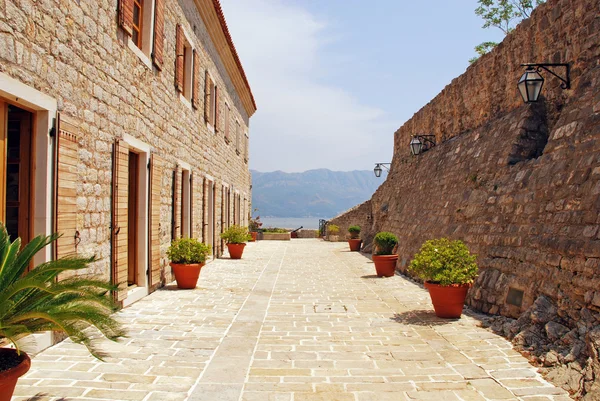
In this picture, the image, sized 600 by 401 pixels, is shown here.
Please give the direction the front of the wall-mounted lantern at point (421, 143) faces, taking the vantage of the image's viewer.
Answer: facing to the left of the viewer

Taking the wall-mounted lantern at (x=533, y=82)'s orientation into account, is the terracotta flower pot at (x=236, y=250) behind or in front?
in front

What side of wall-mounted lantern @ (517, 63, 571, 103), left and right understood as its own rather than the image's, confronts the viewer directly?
left

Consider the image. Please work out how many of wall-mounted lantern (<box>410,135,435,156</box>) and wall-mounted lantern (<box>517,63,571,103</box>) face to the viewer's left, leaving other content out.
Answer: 2

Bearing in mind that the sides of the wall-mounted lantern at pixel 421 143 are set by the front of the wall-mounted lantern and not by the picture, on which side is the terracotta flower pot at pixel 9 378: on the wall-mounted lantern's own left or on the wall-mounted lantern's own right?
on the wall-mounted lantern's own left

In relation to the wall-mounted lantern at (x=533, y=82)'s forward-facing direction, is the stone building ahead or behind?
ahead

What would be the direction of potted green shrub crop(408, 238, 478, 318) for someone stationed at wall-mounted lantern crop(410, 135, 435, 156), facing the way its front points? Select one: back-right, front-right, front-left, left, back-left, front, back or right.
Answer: left

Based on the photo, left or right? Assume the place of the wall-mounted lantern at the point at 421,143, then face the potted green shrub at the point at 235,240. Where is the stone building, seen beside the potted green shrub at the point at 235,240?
left

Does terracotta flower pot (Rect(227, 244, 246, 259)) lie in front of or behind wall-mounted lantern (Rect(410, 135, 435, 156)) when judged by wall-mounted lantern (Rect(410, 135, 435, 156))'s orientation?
in front
